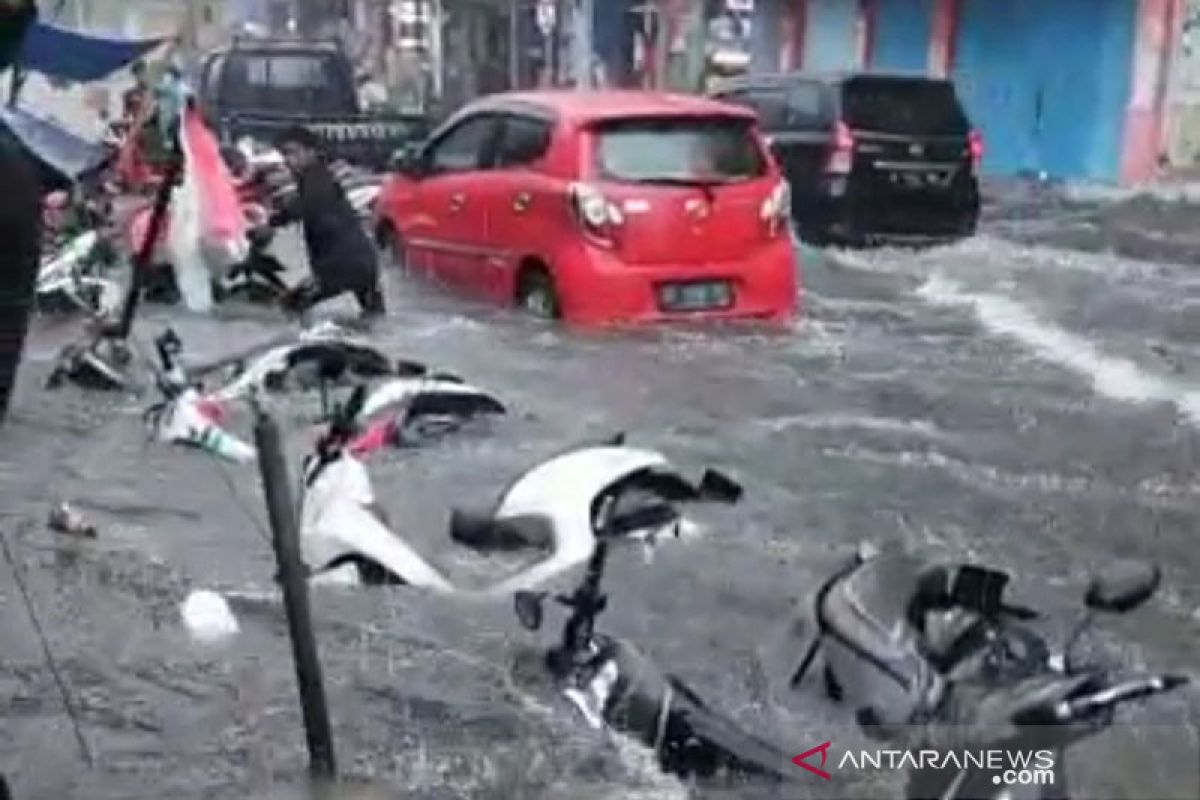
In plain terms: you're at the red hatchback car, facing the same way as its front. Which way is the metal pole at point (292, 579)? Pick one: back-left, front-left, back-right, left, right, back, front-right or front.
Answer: back-left

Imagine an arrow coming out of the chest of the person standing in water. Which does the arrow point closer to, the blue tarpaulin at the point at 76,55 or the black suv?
the blue tarpaulin

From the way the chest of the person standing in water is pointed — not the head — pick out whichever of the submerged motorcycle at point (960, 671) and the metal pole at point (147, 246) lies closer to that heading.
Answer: the metal pole

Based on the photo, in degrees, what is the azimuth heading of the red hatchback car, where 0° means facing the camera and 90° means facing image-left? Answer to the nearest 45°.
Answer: approximately 135°

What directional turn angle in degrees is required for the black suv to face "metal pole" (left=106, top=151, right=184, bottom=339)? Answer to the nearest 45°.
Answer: approximately 90° to its left

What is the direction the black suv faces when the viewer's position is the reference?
facing away from the viewer and to the left of the viewer

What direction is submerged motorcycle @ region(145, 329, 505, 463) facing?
to the viewer's left
